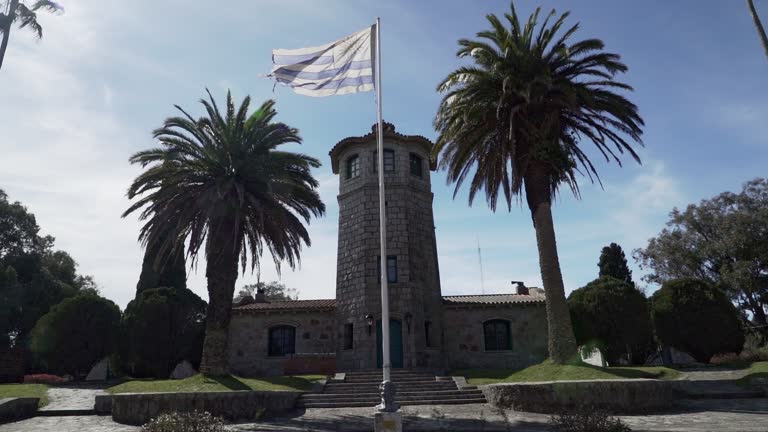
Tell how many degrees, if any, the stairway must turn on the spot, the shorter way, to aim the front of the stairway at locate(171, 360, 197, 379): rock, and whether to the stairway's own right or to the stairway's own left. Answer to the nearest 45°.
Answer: approximately 135° to the stairway's own right

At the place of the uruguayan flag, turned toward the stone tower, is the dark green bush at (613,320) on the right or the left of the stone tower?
right

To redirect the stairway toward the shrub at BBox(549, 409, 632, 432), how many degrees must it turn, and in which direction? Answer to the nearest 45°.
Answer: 0° — it already faces it

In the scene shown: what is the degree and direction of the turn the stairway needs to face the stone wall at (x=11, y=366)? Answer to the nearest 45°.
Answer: approximately 90° to its right

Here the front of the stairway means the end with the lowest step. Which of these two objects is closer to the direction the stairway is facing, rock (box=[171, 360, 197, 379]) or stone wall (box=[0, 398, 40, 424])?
the stone wall

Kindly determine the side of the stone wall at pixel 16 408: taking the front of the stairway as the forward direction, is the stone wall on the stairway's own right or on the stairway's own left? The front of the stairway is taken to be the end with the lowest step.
on the stairway's own right

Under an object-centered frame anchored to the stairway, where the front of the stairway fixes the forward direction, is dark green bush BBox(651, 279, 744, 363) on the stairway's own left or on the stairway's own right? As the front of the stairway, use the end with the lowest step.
on the stairway's own left

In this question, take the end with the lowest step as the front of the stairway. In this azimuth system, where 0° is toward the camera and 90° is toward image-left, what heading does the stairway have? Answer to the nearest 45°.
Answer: approximately 0°

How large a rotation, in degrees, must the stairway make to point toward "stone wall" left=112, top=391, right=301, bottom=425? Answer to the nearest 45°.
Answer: approximately 45° to its right

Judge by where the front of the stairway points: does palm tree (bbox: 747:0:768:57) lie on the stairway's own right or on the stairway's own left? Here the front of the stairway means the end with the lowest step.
on the stairway's own left

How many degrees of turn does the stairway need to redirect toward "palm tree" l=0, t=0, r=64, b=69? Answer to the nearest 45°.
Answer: approximately 90° to its right
